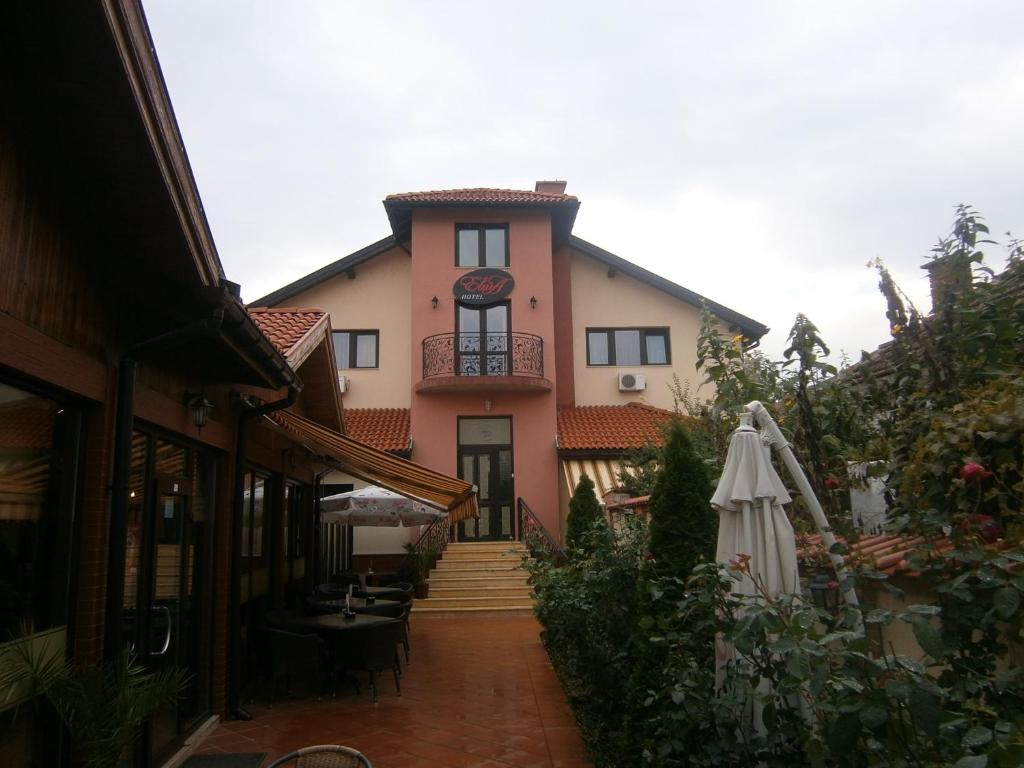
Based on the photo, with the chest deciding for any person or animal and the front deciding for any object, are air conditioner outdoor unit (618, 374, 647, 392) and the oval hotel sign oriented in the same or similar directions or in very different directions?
same or similar directions

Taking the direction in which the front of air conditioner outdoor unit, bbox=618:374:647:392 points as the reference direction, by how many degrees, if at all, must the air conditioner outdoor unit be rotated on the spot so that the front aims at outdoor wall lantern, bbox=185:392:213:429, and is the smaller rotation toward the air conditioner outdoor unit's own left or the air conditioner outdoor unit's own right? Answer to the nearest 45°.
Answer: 0° — it already faces it

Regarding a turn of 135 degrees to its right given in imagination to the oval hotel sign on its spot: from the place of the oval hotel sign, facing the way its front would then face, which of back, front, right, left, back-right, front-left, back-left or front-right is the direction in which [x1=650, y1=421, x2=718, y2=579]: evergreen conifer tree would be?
back-left

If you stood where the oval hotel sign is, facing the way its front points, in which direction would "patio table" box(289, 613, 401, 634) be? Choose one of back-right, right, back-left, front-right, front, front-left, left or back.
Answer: front

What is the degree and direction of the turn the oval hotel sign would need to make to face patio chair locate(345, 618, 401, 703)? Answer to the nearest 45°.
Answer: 0° — it already faces it

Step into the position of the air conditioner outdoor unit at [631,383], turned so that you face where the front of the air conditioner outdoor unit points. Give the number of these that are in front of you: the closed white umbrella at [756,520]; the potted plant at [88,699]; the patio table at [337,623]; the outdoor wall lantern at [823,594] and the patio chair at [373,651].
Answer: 5

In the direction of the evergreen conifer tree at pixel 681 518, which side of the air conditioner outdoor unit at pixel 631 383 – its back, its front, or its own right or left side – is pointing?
front

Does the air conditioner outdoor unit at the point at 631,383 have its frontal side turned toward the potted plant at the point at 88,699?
yes

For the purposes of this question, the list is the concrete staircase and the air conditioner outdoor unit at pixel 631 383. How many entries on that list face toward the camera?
2

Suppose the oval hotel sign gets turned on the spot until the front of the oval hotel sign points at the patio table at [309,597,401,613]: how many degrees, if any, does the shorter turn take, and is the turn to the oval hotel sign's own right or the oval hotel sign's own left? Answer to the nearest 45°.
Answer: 0° — it already faces it

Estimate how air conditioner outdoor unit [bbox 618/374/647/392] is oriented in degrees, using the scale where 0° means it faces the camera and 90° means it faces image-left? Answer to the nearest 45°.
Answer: approximately 0°

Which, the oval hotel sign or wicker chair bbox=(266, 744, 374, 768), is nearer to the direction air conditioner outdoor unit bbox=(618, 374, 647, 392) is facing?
the wicker chair

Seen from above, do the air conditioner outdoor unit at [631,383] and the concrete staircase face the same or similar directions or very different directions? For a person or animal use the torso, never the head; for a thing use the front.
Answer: same or similar directions

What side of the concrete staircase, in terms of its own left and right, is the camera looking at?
front

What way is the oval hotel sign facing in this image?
toward the camera

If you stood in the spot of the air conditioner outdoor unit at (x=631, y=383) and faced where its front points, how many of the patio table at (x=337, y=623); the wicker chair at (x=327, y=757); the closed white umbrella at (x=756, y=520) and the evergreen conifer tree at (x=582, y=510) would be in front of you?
4
